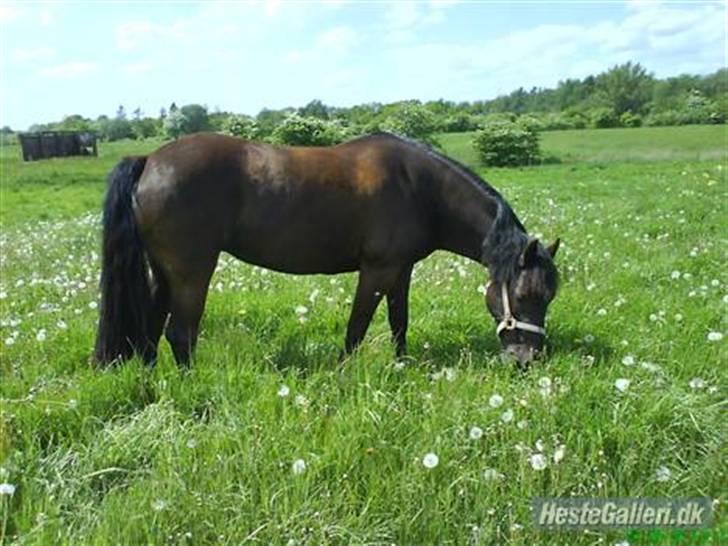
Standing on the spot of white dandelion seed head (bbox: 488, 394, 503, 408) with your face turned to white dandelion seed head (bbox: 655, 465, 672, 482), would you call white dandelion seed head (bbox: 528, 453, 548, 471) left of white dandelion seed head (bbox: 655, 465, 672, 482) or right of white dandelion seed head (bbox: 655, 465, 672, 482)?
right

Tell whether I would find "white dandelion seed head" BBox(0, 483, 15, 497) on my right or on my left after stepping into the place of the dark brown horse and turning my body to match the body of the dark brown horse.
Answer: on my right

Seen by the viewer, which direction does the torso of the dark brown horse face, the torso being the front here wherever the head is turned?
to the viewer's right

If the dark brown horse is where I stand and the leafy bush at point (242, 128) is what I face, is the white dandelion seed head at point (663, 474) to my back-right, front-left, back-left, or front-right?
back-right

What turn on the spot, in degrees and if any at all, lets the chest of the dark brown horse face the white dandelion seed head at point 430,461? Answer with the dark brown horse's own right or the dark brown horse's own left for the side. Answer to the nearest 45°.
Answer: approximately 90° to the dark brown horse's own right

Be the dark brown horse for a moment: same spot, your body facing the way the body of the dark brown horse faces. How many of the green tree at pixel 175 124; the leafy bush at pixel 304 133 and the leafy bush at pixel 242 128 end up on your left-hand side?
3

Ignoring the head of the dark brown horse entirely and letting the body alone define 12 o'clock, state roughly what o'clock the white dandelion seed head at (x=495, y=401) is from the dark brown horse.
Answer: The white dandelion seed head is roughly at 2 o'clock from the dark brown horse.

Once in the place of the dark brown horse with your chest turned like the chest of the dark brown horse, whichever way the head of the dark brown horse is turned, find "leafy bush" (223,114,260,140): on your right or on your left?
on your left

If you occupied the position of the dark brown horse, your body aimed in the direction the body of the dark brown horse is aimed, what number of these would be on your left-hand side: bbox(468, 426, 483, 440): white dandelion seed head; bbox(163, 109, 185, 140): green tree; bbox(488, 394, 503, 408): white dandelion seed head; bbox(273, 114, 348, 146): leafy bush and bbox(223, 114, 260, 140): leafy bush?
3

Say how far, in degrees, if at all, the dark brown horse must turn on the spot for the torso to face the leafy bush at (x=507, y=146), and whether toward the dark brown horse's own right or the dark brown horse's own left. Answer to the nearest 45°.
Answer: approximately 90° to the dark brown horse's own left

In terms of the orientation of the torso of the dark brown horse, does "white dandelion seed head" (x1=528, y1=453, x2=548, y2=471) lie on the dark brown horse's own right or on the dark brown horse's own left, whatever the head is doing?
on the dark brown horse's own right
